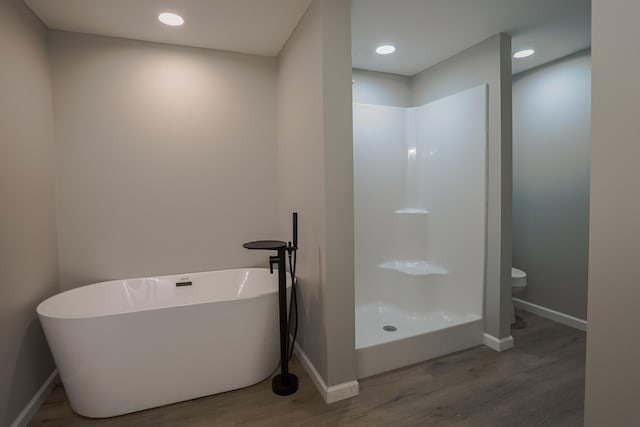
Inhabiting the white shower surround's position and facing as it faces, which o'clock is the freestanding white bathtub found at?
The freestanding white bathtub is roughly at 3 o'clock from the white shower surround.

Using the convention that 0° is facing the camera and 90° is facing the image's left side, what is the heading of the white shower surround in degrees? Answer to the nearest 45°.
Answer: approximately 315°
